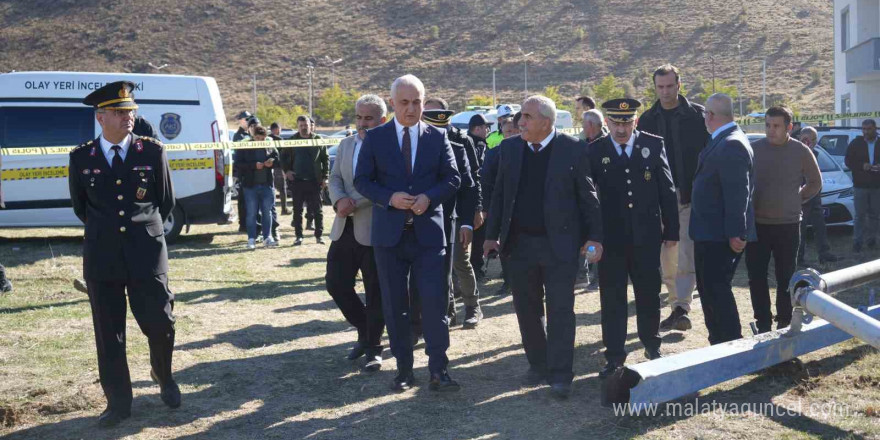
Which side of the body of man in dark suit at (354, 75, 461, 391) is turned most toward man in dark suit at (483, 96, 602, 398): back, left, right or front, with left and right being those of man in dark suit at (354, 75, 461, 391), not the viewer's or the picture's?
left

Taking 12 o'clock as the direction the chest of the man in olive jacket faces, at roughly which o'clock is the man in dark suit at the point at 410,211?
The man in dark suit is roughly at 12 o'clock from the man in olive jacket.

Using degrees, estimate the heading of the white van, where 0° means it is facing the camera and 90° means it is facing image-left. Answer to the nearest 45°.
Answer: approximately 90°

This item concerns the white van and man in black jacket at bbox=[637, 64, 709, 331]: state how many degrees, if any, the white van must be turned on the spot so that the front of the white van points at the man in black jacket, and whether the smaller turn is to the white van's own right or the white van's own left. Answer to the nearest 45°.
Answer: approximately 135° to the white van's own left

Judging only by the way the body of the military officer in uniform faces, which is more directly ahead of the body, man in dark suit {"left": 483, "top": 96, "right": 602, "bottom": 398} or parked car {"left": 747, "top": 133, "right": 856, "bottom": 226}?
the man in dark suit

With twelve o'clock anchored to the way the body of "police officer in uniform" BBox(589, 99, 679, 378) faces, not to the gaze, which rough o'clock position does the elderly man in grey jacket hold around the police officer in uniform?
The elderly man in grey jacket is roughly at 3 o'clock from the police officer in uniform.

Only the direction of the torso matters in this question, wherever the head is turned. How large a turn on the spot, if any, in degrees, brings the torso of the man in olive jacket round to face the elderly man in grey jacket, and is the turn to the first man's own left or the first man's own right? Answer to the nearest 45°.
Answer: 0° — they already face them

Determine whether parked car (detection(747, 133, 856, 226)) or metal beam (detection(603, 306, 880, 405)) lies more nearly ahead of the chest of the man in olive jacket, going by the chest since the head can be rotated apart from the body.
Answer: the metal beam

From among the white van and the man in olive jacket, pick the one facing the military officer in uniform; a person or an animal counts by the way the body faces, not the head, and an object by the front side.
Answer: the man in olive jacket
